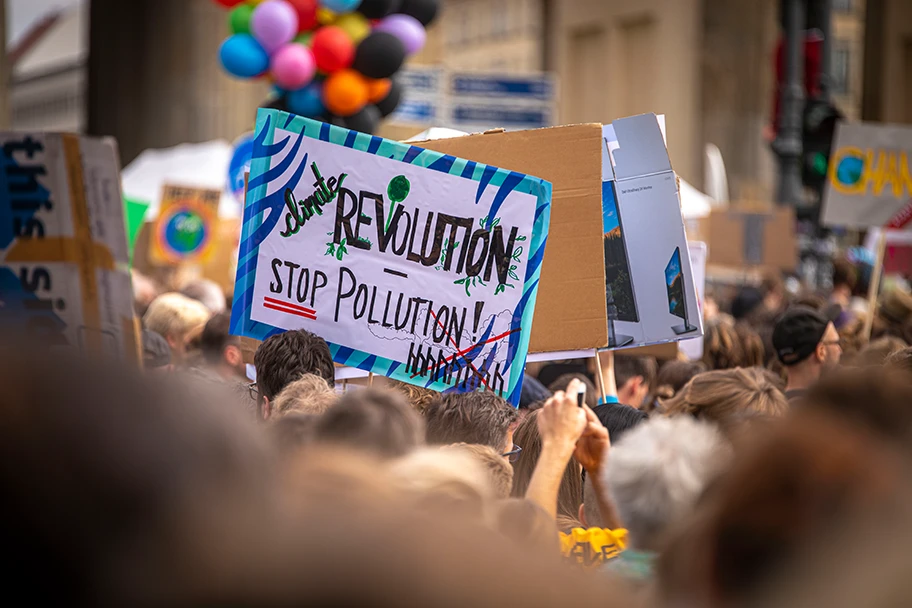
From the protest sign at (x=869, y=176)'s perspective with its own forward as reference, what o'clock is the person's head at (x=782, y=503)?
The person's head is roughly at 12 o'clock from the protest sign.

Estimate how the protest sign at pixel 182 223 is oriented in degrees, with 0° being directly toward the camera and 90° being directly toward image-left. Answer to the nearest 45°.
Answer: approximately 0°

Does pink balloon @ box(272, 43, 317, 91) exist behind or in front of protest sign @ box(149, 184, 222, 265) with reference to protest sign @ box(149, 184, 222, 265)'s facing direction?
in front

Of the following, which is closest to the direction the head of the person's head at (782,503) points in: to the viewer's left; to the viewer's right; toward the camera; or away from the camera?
away from the camera

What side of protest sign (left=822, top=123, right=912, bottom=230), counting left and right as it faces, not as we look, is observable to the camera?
front

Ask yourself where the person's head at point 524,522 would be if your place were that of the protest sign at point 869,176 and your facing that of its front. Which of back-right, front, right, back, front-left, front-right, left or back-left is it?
front

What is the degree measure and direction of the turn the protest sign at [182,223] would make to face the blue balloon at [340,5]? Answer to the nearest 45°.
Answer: approximately 45° to its left

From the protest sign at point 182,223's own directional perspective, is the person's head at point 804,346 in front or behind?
in front

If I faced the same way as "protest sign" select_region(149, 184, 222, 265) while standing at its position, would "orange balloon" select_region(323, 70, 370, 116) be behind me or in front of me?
in front

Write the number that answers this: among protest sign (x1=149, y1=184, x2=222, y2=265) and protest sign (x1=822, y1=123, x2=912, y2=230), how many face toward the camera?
2

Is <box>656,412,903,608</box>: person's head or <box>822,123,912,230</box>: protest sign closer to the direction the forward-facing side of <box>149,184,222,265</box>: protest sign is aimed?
the person's head

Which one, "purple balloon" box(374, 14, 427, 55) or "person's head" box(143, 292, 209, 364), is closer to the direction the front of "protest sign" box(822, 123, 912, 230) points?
the person's head

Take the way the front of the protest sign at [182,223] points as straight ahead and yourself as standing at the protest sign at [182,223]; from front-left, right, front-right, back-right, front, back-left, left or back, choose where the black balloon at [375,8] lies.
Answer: front-left

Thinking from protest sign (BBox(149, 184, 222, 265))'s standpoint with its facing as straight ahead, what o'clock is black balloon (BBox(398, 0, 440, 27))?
The black balloon is roughly at 10 o'clock from the protest sign.
